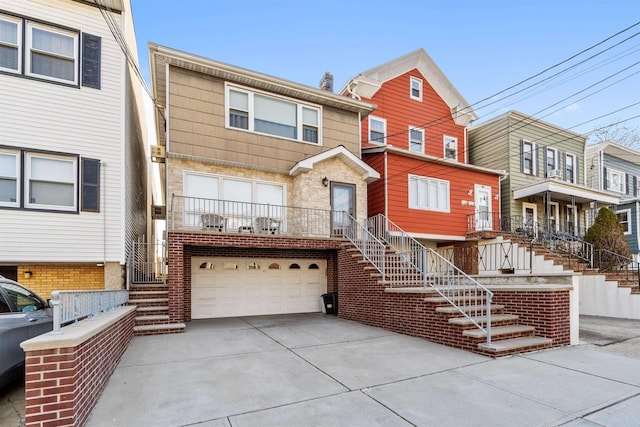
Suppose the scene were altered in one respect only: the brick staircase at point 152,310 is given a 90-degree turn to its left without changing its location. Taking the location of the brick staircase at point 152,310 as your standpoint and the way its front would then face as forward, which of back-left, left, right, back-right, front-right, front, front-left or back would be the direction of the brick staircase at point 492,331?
front-right

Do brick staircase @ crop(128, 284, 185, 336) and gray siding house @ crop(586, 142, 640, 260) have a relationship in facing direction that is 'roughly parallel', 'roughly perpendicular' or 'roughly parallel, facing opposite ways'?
roughly parallel

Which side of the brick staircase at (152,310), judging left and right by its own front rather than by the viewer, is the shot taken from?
front

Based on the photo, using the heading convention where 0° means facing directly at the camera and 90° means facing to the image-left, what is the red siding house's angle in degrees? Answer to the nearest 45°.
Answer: approximately 315°

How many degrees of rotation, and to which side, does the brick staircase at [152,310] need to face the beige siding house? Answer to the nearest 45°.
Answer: approximately 135° to its left

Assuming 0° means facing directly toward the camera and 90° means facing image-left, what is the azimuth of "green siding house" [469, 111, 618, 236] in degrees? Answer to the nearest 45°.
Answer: approximately 315°

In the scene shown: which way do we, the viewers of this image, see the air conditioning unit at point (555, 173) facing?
facing the viewer and to the right of the viewer

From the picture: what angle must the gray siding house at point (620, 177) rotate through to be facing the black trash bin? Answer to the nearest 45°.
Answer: approximately 45° to its right

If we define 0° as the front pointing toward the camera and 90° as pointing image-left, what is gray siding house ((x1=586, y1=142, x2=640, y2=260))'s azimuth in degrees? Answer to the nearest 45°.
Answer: approximately 315°

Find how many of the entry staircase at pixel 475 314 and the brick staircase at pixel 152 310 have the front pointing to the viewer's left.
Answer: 0
